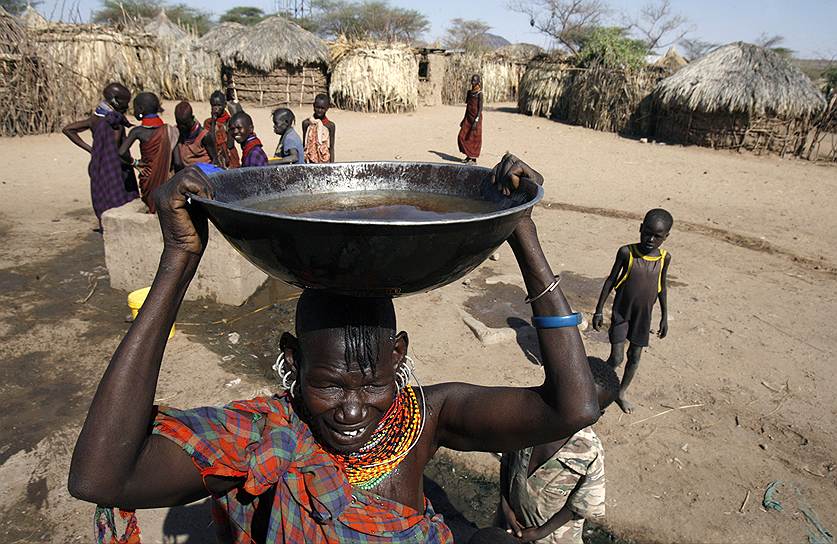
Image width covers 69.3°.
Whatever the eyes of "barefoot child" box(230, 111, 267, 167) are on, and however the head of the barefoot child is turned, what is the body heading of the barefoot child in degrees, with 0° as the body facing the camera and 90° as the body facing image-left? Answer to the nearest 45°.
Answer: approximately 45°

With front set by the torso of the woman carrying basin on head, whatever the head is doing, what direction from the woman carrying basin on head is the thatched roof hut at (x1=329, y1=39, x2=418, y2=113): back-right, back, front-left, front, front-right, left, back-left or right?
back

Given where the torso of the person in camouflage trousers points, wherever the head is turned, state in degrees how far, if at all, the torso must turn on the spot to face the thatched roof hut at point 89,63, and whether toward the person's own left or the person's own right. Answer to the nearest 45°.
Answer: approximately 90° to the person's own right

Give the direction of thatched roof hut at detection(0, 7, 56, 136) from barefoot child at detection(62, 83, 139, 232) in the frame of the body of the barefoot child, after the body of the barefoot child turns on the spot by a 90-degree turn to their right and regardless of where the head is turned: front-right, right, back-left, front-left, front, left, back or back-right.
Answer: back

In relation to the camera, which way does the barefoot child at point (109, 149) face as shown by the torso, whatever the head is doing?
to the viewer's right

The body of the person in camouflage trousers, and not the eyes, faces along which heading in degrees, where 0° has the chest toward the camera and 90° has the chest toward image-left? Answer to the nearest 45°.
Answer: approximately 45°

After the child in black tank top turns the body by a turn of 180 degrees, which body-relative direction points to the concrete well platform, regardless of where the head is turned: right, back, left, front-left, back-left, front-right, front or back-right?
left

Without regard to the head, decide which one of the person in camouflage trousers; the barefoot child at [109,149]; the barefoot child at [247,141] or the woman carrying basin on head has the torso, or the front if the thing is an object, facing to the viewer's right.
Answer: the barefoot child at [109,149]

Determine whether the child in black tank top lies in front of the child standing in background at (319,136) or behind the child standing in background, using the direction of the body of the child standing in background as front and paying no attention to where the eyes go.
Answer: in front

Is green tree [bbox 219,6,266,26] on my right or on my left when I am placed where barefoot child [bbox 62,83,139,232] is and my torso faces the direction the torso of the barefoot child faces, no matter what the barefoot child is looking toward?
on my left
